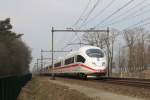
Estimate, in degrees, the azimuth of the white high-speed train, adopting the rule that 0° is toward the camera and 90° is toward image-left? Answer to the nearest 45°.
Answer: approximately 315°
